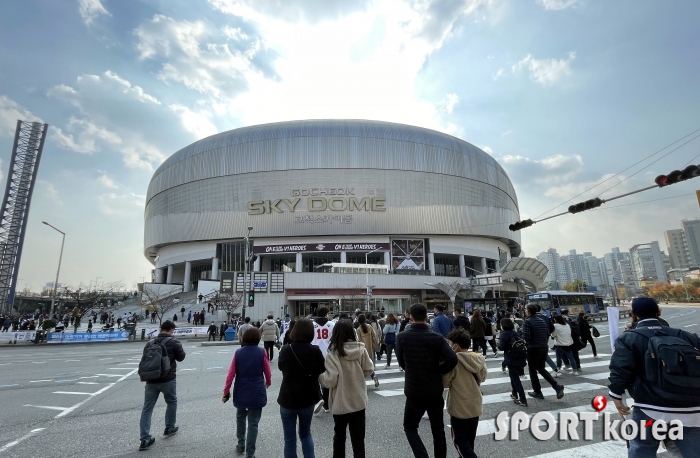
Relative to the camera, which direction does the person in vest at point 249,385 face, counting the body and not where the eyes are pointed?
away from the camera

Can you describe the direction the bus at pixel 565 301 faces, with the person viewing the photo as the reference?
facing the viewer and to the left of the viewer

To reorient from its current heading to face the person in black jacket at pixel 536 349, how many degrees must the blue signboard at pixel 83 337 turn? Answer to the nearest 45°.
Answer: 0° — it already faces them

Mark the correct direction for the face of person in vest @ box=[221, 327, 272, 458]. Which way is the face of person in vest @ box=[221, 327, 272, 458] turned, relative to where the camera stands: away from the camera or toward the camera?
away from the camera

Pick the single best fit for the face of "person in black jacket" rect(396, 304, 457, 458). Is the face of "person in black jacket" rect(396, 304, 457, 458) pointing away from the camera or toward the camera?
away from the camera

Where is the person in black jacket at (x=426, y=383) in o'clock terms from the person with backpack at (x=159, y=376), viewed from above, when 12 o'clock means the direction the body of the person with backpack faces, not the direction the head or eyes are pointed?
The person in black jacket is roughly at 3 o'clock from the person with backpack.

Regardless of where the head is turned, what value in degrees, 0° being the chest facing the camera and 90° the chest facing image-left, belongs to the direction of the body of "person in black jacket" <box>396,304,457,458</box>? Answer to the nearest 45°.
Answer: approximately 180°

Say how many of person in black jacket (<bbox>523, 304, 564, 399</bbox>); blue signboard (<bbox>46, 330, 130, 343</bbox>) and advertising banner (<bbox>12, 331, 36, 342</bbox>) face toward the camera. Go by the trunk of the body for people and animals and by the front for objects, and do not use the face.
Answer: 2

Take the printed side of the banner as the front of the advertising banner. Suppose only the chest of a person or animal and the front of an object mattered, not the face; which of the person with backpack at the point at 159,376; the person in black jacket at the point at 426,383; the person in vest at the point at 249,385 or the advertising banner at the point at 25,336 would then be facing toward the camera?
the advertising banner
